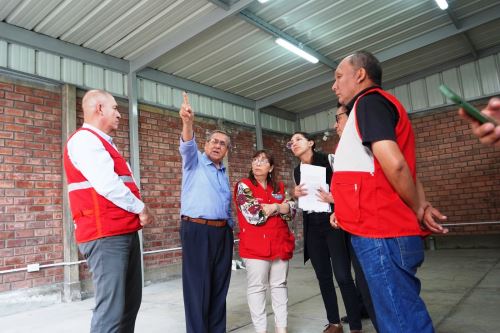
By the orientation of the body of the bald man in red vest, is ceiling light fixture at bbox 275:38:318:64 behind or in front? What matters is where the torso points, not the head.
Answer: in front

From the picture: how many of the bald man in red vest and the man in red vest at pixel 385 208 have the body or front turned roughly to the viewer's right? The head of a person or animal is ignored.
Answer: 1

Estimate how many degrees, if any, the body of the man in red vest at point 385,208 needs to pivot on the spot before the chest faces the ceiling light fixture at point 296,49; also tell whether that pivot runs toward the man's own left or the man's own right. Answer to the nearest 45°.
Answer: approximately 90° to the man's own right

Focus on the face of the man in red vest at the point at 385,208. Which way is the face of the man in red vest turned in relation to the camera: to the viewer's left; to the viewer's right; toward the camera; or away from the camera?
to the viewer's left

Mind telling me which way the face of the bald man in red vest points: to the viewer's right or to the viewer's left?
to the viewer's right

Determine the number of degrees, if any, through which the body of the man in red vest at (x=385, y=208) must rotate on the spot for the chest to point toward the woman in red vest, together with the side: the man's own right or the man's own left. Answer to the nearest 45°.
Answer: approximately 45° to the man's own right

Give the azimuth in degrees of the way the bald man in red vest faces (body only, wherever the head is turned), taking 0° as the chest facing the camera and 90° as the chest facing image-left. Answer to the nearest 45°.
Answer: approximately 270°

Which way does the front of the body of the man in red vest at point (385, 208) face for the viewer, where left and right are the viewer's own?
facing to the left of the viewer
